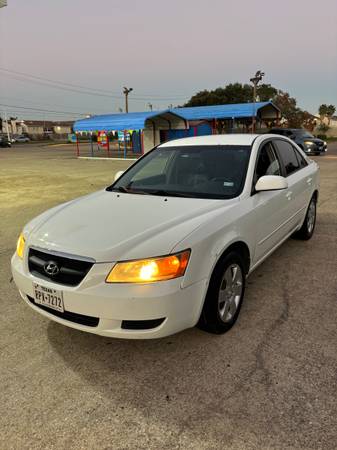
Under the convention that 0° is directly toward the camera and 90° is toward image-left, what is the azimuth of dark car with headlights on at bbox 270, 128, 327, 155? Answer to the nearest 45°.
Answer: approximately 315°

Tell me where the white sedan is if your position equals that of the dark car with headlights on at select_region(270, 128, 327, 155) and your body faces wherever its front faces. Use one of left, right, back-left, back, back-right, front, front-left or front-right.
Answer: front-right

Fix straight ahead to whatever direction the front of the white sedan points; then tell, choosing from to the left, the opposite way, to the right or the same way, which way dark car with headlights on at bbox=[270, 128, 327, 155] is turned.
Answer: to the left

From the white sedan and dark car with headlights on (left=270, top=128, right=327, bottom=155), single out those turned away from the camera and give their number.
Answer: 0

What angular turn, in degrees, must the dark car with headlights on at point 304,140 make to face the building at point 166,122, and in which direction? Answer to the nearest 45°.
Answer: approximately 135° to its right

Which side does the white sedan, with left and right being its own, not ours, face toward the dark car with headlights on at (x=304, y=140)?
back

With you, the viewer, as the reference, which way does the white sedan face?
facing the viewer and to the left of the viewer

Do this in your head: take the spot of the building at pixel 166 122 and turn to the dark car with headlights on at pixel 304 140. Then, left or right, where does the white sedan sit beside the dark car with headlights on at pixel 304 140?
right

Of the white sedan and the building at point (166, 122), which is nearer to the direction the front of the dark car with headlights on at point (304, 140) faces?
the white sedan

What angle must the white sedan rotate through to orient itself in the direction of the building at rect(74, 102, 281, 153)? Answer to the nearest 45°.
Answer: approximately 135° to its right
